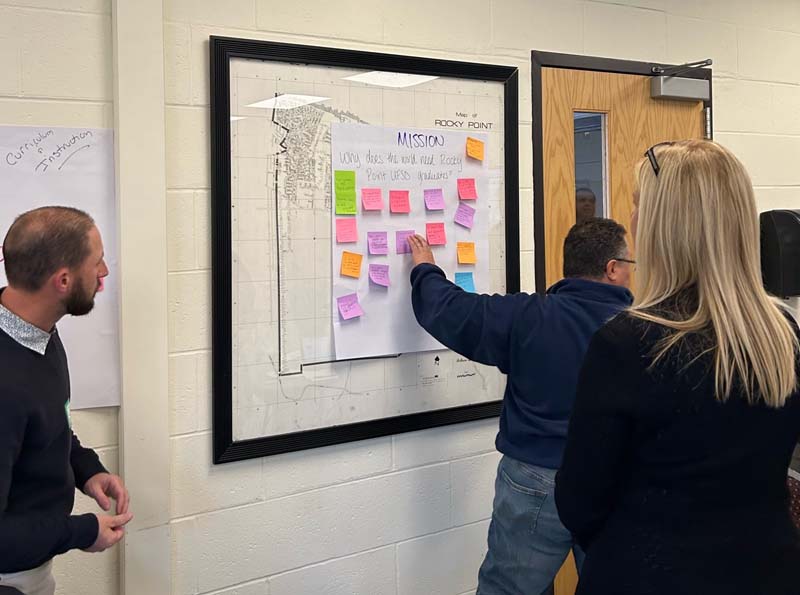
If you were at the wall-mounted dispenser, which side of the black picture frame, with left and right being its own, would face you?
left

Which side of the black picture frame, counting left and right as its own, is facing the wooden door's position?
left

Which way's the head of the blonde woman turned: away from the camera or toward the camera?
away from the camera

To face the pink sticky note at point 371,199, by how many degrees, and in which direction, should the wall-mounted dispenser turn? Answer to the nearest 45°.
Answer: approximately 90° to its right

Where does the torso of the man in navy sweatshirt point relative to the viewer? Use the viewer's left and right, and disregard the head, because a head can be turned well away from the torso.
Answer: facing away from the viewer and to the right of the viewer
